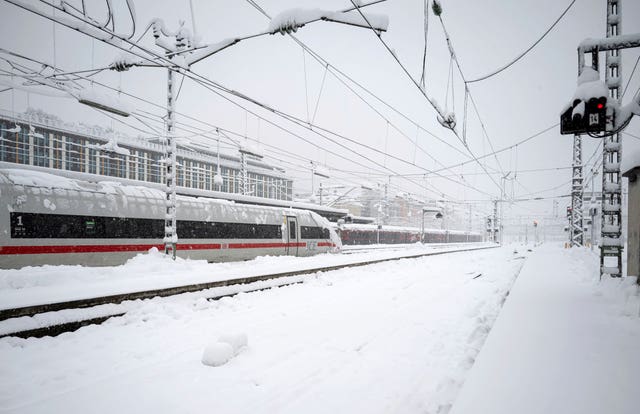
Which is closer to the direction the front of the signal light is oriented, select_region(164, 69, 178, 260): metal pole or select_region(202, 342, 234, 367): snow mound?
the snow mound

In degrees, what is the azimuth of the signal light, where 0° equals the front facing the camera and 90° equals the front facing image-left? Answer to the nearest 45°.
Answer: approximately 0°

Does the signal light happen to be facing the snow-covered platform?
yes

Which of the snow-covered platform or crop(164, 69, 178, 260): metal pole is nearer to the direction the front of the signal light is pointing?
the snow-covered platform

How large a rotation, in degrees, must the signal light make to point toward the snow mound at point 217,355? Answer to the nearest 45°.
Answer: approximately 45° to its right

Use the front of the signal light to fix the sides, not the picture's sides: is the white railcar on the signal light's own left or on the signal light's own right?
on the signal light's own right

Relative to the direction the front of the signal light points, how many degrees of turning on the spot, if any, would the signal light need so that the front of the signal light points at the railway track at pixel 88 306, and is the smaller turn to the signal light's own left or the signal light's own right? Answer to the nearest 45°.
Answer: approximately 45° to the signal light's own right
